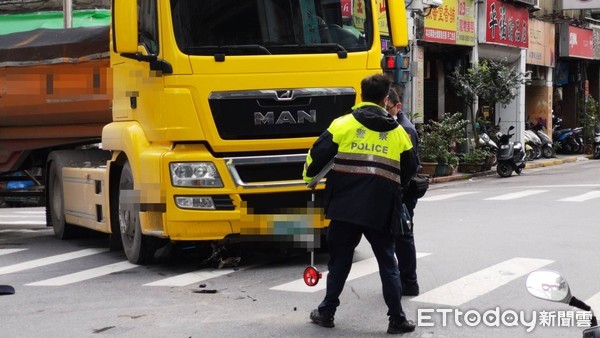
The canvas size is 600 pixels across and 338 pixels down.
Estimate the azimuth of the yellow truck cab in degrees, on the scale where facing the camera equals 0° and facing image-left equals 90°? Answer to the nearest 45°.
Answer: approximately 315°

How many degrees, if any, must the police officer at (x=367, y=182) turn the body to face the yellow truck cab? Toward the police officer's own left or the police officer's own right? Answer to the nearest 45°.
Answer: approximately 45° to the police officer's own left

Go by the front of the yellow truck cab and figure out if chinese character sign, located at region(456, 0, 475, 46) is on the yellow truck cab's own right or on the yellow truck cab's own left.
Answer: on the yellow truck cab's own left

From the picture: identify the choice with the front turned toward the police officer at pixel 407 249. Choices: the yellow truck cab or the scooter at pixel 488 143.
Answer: the yellow truck cab

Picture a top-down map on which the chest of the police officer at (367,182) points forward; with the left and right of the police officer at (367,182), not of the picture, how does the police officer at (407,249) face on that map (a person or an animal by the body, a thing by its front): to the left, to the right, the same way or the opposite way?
to the left

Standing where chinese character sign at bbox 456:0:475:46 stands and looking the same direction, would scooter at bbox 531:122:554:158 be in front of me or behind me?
behind

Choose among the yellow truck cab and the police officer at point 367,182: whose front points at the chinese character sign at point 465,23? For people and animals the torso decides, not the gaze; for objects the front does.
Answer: the police officer

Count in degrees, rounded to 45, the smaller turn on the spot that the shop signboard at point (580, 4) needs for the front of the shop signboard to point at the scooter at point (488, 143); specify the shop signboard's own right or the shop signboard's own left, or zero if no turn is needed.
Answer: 0° — it already faces it

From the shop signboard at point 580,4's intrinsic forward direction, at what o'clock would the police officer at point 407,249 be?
The police officer is roughly at 12 o'clock from the shop signboard.

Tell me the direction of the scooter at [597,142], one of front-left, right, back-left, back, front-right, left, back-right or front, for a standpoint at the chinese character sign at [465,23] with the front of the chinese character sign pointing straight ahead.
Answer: back-left
